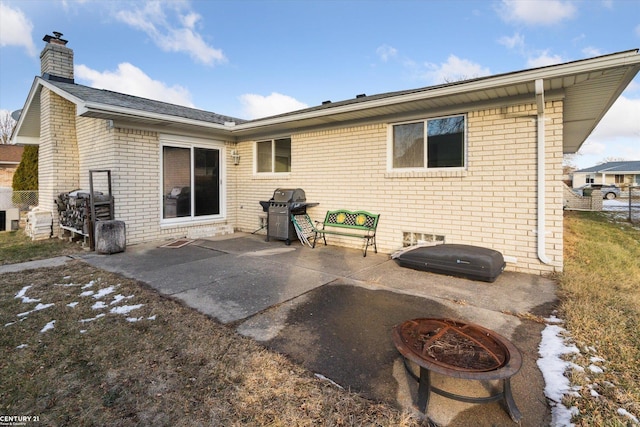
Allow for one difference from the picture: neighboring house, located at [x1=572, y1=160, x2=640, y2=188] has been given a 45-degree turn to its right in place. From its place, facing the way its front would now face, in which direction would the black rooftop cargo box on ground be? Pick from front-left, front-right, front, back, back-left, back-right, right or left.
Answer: front-left

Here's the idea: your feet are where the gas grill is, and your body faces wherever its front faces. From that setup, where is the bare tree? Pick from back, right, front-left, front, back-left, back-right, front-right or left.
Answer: right

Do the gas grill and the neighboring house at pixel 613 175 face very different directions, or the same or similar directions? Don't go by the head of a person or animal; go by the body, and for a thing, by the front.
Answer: same or similar directions

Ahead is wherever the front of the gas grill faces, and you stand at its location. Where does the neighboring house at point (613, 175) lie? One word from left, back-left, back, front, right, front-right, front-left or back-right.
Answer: back

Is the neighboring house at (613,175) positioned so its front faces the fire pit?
yes

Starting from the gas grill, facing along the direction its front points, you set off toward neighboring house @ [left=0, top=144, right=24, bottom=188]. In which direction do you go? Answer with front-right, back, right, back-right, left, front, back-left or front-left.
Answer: right

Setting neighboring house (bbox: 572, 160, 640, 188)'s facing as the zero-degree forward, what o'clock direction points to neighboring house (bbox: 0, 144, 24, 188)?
neighboring house (bbox: 0, 144, 24, 188) is roughly at 1 o'clock from neighboring house (bbox: 572, 160, 640, 188).

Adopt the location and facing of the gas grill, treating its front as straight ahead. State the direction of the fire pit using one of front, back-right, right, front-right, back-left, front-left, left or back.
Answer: front-left

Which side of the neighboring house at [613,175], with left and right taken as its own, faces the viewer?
front

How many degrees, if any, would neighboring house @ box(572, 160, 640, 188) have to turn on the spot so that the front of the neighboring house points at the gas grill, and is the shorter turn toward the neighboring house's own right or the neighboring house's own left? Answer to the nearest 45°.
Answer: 0° — it already faces it

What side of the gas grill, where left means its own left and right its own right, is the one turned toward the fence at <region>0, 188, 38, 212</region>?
right

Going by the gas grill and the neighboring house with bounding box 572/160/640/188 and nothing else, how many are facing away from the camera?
0

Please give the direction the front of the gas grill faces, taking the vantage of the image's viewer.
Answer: facing the viewer and to the left of the viewer

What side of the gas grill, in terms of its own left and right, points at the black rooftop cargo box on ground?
left
